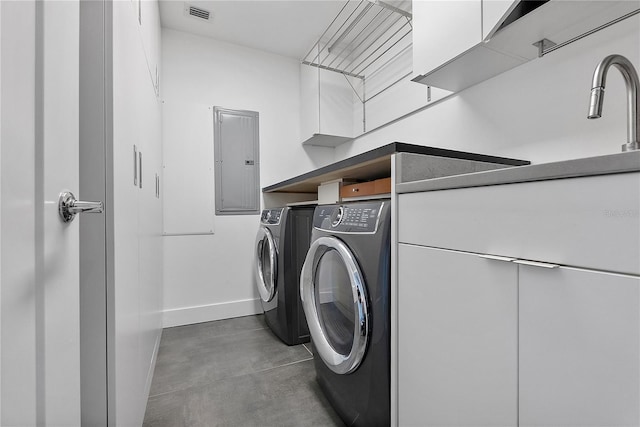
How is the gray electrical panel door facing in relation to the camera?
toward the camera

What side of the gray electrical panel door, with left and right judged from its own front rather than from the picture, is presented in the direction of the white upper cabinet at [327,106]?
left

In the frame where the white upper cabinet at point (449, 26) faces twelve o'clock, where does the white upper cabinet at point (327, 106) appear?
the white upper cabinet at point (327, 106) is roughly at 3 o'clock from the white upper cabinet at point (449, 26).

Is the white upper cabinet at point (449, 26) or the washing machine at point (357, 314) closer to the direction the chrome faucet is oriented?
the washing machine

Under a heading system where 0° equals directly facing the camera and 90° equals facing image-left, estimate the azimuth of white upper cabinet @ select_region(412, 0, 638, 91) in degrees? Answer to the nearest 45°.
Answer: approximately 45°

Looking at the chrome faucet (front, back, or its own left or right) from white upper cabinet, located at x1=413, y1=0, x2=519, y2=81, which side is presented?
right

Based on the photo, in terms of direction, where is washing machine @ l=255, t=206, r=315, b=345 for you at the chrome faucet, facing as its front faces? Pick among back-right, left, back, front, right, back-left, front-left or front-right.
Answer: front-right

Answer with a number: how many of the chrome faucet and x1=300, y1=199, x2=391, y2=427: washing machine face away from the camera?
0

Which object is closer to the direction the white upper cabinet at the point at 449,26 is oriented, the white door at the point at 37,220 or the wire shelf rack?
the white door

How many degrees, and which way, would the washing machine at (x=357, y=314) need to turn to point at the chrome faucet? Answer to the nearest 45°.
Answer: approximately 90° to its left

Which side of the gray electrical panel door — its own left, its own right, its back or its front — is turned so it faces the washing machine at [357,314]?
front

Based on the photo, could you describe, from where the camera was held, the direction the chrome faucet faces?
facing the viewer and to the left of the viewer

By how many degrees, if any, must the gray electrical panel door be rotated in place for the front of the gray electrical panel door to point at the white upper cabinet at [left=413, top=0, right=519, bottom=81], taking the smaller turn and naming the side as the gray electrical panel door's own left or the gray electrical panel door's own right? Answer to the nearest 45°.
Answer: approximately 45° to the gray electrical panel door's own left

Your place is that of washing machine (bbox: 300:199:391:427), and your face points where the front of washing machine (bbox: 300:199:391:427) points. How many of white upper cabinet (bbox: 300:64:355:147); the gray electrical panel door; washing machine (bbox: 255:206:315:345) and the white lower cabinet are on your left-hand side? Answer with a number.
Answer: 1
